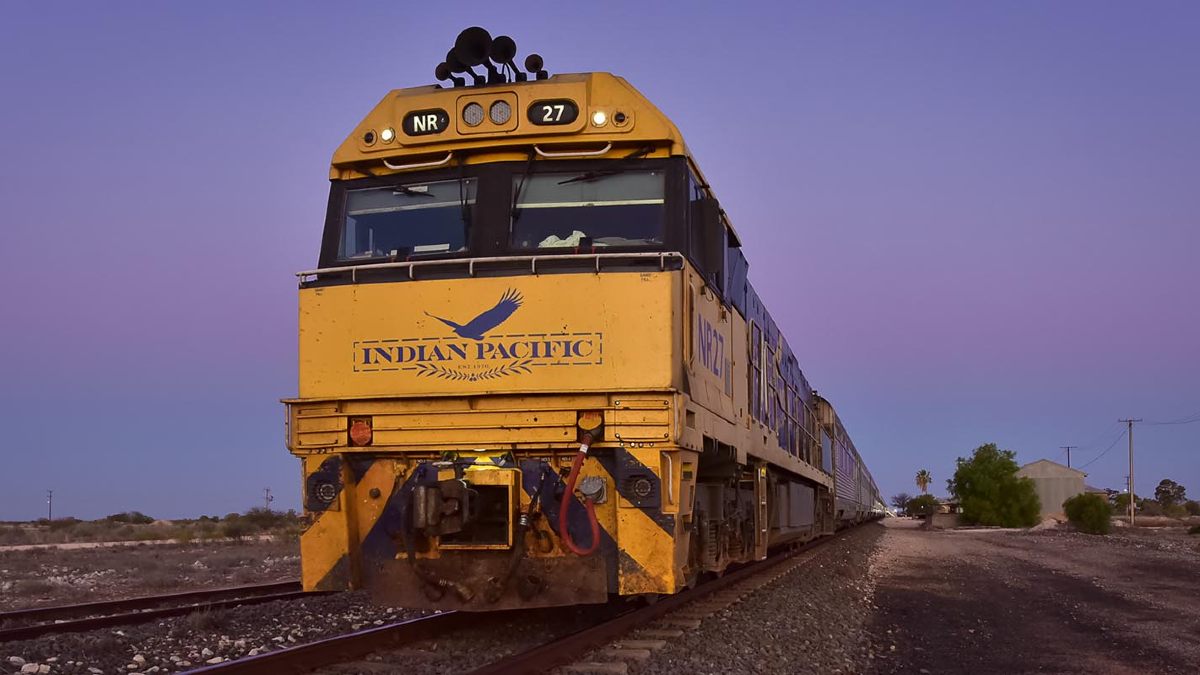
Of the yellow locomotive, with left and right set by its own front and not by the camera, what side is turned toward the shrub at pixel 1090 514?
back

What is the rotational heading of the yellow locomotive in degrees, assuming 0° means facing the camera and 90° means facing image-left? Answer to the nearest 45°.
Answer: approximately 45°

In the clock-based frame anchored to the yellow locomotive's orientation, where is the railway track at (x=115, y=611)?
The railway track is roughly at 3 o'clock from the yellow locomotive.
